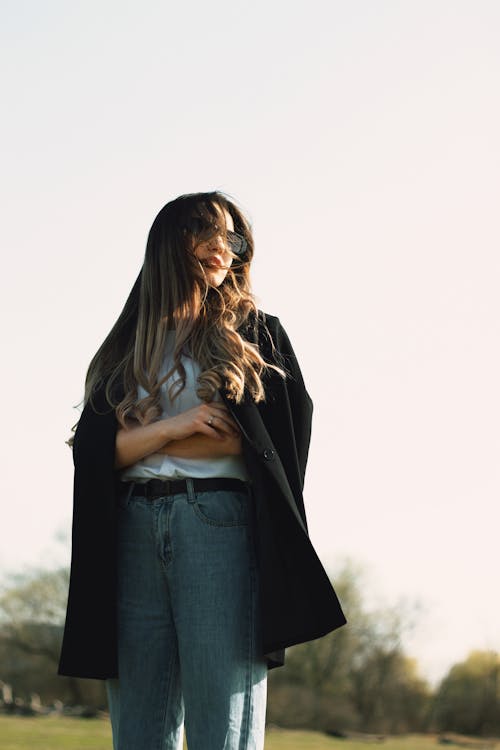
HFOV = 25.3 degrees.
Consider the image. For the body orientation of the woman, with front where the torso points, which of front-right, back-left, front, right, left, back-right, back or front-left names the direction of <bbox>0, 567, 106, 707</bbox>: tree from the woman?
back

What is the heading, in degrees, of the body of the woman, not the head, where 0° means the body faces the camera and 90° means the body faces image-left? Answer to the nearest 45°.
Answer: approximately 0°

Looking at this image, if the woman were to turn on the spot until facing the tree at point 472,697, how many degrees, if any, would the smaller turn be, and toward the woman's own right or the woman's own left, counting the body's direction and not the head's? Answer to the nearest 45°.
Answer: approximately 180°
